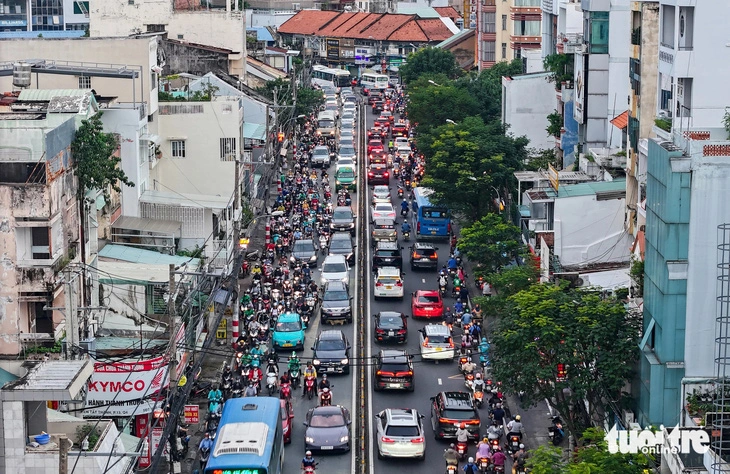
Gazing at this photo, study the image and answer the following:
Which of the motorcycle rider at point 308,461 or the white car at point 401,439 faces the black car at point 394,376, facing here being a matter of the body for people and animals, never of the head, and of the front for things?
the white car

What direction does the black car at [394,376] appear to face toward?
away from the camera

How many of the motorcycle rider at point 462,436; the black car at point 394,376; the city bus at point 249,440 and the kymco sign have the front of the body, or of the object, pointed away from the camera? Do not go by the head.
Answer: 2

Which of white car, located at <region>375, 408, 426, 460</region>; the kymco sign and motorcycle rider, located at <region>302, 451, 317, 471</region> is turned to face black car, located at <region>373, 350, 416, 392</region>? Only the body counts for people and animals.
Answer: the white car

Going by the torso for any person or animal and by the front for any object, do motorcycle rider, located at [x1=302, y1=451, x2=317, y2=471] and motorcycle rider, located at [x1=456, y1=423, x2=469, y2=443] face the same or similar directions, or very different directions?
very different directions

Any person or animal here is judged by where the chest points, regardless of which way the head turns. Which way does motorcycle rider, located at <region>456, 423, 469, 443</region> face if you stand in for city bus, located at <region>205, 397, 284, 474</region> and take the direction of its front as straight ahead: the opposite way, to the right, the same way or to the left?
the opposite way

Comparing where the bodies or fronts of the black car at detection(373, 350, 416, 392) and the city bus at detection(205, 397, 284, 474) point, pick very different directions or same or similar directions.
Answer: very different directions

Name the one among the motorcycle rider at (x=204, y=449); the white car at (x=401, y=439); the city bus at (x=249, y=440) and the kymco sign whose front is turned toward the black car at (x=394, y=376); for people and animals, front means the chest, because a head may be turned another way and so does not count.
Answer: the white car

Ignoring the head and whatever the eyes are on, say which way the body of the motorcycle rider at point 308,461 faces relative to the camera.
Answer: toward the camera

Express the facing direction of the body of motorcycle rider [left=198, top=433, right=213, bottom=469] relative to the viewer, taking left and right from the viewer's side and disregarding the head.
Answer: facing the viewer

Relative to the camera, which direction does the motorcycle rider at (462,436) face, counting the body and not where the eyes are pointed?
away from the camera

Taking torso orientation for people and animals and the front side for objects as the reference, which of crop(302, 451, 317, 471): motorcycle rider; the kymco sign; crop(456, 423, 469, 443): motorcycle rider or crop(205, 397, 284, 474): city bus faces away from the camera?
crop(456, 423, 469, 443): motorcycle rider

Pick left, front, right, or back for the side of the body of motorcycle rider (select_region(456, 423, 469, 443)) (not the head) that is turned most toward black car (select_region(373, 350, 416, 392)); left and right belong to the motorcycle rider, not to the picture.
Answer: front

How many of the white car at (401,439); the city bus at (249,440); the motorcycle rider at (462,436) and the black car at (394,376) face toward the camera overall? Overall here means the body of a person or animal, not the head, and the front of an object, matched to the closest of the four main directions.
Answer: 1

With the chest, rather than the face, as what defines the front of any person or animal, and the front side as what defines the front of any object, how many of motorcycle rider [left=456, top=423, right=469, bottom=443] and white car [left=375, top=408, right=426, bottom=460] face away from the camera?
2
